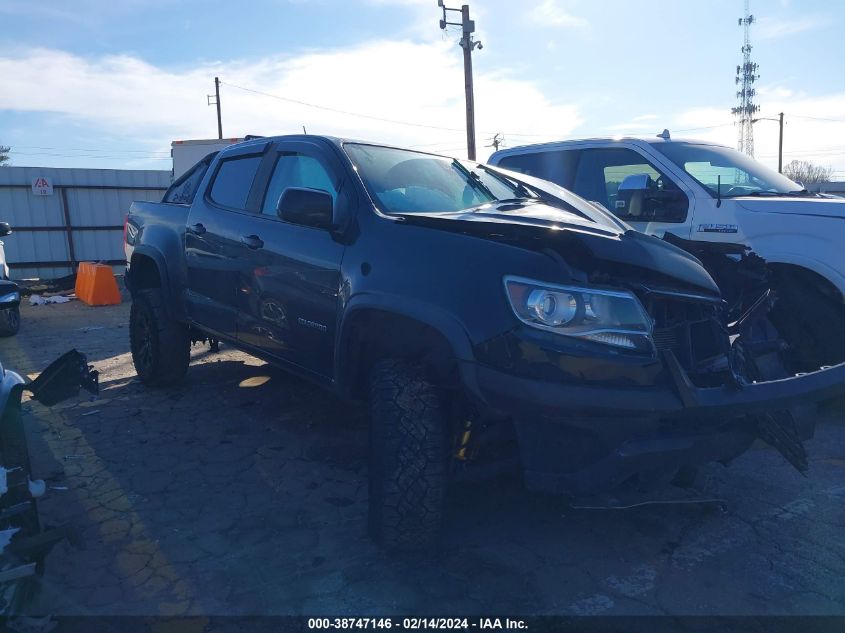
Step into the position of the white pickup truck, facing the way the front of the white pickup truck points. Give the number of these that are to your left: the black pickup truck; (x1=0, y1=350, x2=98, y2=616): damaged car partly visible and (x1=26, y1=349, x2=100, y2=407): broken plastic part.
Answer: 0

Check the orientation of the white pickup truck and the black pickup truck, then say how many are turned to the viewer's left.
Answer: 0

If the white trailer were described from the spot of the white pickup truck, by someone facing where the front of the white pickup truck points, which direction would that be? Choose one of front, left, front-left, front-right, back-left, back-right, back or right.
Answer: back

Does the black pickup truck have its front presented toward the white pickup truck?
no

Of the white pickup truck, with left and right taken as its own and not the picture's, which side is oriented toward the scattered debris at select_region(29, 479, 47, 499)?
right

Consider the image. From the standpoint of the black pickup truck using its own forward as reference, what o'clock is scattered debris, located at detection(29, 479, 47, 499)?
The scattered debris is roughly at 4 o'clock from the black pickup truck.

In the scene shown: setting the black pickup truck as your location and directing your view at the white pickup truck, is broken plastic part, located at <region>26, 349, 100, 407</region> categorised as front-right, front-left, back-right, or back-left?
back-left

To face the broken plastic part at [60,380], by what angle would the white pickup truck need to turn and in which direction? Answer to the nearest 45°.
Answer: approximately 90° to its right

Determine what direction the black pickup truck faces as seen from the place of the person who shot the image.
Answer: facing the viewer and to the right of the viewer

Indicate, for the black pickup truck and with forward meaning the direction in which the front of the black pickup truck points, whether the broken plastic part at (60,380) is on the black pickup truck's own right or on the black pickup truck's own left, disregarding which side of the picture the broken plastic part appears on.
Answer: on the black pickup truck's own right

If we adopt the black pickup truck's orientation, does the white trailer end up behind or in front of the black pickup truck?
behind

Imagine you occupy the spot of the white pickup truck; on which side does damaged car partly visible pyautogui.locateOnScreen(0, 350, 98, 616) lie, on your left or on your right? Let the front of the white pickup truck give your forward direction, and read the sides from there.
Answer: on your right

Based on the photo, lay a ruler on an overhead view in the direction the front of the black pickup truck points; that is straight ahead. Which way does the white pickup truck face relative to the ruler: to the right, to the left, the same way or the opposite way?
the same way
